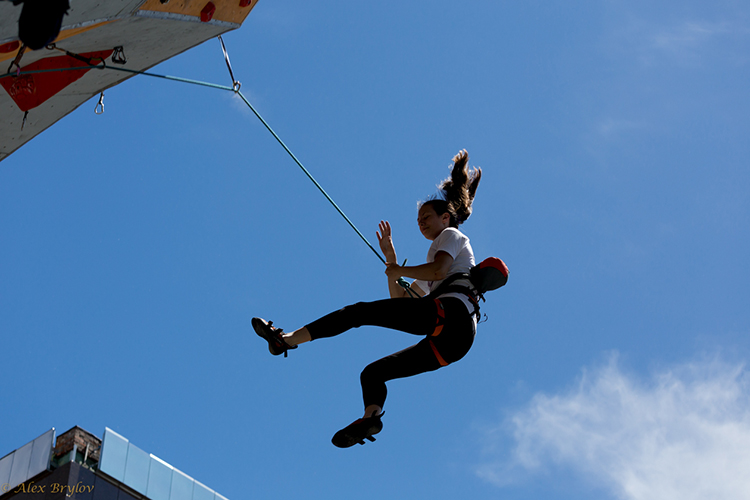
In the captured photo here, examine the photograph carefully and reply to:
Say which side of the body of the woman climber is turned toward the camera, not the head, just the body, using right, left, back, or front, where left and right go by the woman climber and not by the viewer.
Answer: left
